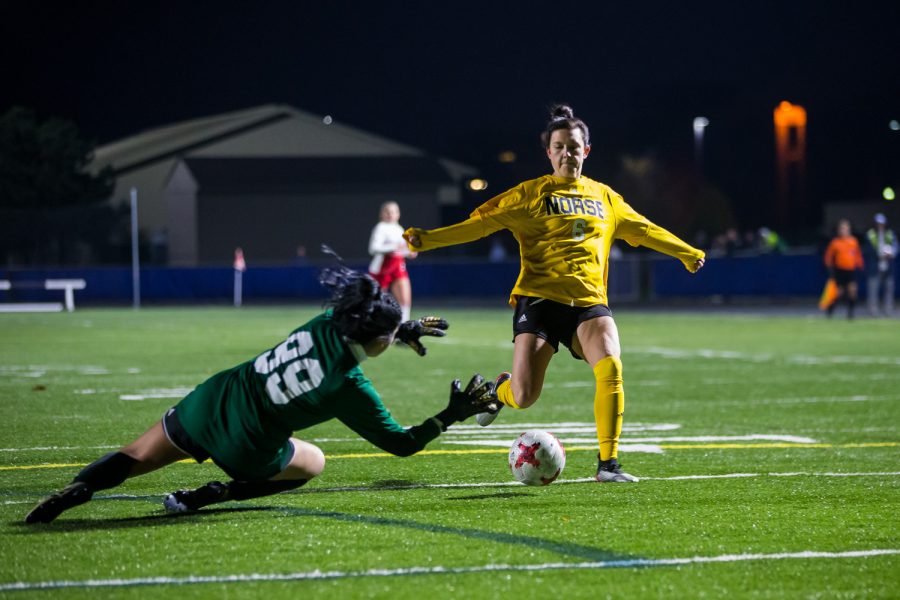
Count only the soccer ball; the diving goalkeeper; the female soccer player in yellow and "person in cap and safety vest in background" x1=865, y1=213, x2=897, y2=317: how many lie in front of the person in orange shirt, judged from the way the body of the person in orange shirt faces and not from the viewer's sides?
3

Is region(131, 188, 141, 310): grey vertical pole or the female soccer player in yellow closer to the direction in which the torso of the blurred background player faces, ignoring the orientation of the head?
the female soccer player in yellow

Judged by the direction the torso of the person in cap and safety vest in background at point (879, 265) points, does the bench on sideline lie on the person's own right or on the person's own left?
on the person's own right

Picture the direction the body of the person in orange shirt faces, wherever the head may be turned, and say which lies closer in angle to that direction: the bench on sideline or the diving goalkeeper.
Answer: the diving goalkeeper

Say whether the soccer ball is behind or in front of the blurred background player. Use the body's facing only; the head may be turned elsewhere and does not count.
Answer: in front

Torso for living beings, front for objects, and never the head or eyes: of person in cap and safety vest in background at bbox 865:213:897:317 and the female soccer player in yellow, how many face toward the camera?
2

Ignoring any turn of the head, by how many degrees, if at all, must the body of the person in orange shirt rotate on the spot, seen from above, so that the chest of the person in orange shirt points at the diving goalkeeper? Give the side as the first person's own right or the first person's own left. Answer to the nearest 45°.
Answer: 0° — they already face them

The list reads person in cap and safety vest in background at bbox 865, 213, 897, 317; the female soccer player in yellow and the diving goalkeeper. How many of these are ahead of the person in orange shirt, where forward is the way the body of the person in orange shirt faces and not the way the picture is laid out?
2

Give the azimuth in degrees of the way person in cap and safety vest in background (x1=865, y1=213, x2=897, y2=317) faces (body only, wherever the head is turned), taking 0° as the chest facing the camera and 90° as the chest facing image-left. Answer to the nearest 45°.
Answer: approximately 0°

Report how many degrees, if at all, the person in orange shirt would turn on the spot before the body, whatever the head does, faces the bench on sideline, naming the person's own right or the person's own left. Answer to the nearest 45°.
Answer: approximately 90° to the person's own right

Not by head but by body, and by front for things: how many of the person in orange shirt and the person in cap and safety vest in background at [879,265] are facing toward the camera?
2

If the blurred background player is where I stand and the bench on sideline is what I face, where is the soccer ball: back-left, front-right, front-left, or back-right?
back-left

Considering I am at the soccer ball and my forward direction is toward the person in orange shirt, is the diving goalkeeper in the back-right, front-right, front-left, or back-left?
back-left
